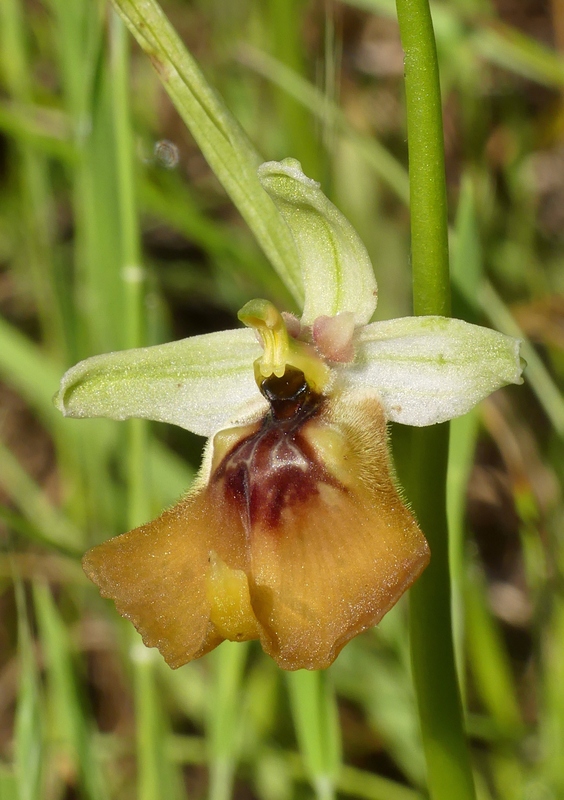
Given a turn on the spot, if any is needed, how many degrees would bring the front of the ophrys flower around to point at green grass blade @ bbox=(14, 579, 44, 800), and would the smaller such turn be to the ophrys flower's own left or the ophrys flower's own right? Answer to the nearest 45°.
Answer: approximately 90° to the ophrys flower's own right

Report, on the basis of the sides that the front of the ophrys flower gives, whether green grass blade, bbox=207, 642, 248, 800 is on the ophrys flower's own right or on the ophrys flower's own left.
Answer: on the ophrys flower's own right

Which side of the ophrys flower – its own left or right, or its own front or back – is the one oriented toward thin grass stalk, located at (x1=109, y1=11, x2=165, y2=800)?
right

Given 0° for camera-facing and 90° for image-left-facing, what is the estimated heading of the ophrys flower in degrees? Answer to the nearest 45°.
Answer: approximately 45°
